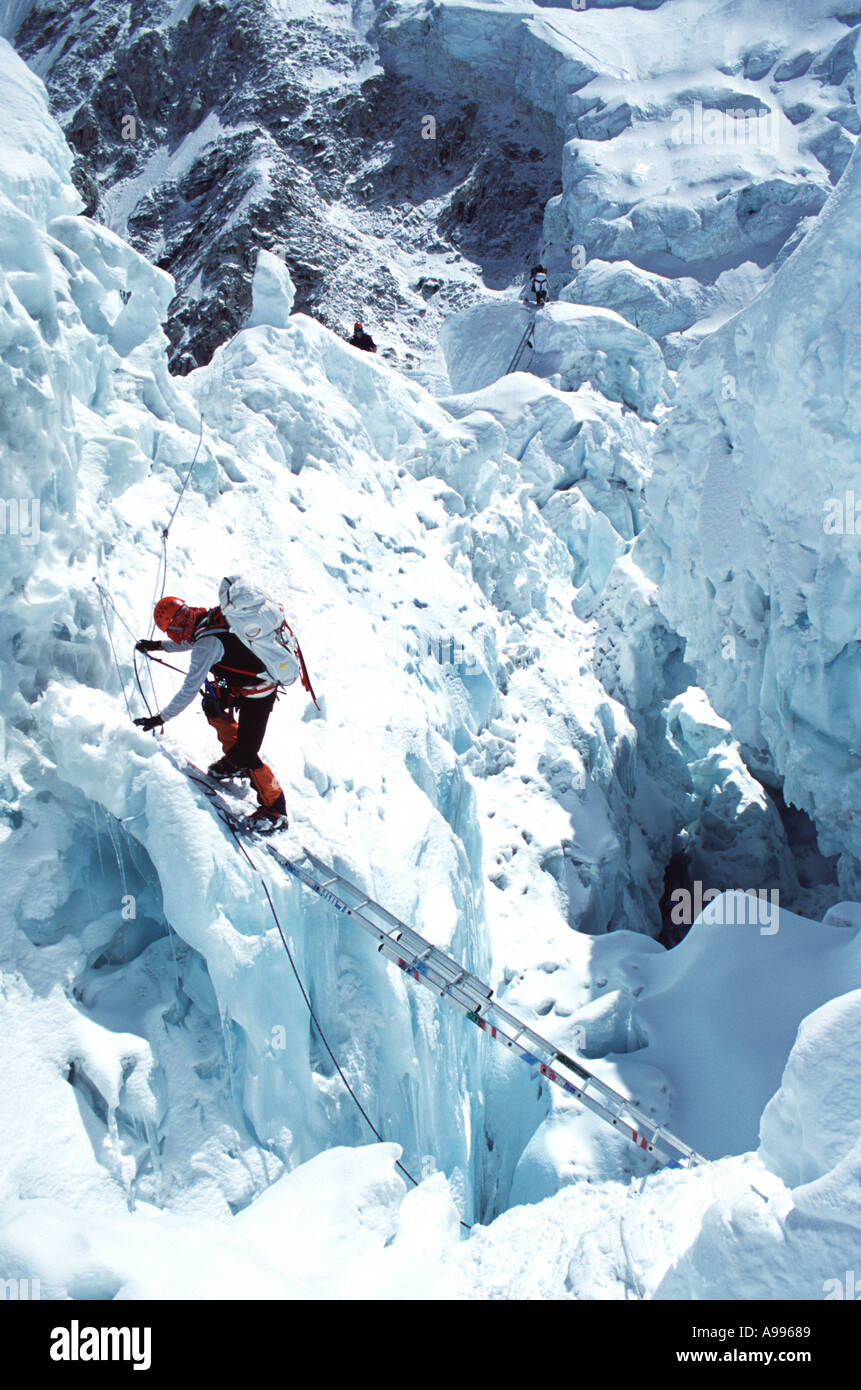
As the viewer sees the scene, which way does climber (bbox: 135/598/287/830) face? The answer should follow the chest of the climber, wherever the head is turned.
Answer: to the viewer's left

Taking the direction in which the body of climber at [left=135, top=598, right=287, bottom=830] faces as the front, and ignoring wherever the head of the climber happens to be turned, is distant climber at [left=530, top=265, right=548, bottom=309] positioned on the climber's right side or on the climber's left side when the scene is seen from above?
on the climber's right side
